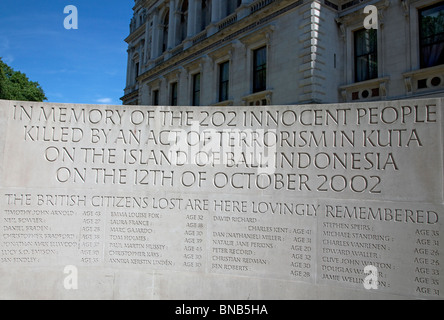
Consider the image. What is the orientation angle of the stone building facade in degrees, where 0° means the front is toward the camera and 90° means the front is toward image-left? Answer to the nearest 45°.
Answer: approximately 45°

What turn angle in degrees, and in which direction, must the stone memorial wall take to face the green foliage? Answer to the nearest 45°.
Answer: approximately 135° to its right

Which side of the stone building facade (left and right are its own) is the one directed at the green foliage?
right

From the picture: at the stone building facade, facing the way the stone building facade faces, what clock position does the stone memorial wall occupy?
The stone memorial wall is roughly at 11 o'clock from the stone building facade.

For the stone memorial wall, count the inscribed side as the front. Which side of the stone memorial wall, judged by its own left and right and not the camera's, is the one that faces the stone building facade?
back

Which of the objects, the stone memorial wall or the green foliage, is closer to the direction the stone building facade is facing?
the stone memorial wall
